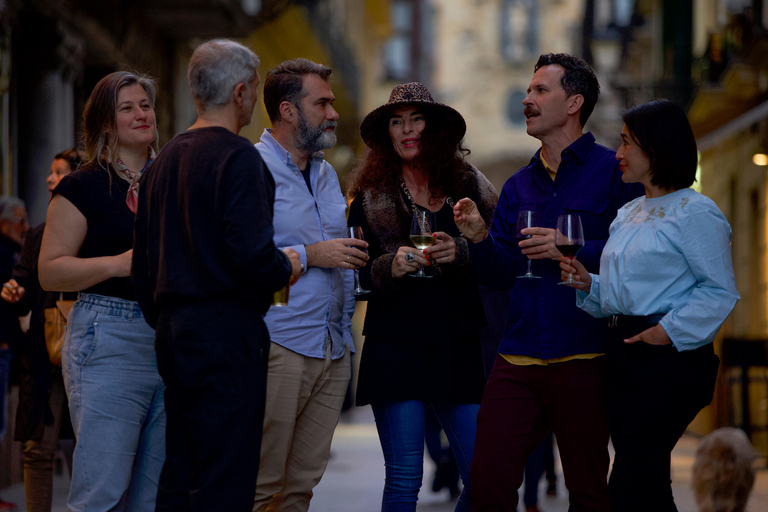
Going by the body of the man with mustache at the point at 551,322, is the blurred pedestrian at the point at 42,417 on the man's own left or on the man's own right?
on the man's own right

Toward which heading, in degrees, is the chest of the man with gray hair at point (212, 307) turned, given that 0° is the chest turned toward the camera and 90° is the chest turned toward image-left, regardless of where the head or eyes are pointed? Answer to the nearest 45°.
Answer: approximately 225°

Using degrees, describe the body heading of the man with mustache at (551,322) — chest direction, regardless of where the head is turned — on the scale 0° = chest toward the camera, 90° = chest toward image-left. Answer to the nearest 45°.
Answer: approximately 45°

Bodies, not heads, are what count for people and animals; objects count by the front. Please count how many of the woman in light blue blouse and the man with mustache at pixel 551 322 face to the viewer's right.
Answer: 0

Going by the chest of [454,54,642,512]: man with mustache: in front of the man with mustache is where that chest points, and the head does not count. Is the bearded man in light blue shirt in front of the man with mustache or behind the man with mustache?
in front

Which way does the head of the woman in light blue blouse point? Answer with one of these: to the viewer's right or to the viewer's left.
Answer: to the viewer's left

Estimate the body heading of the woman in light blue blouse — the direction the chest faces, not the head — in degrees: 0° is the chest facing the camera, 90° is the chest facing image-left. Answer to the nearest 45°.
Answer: approximately 45°

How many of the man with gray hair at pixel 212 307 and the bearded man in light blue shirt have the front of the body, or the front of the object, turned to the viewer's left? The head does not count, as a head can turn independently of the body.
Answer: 0

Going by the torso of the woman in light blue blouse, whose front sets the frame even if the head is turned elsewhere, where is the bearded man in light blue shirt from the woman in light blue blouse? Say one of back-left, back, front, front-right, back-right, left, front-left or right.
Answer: front-right

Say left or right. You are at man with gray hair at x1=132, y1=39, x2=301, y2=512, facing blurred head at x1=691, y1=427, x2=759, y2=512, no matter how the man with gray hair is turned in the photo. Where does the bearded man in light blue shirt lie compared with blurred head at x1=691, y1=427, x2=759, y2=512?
left

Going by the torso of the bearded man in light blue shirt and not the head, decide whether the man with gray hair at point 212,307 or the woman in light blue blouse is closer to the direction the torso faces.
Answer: the woman in light blue blouse

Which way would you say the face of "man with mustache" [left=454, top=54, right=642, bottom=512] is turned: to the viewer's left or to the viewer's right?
to the viewer's left

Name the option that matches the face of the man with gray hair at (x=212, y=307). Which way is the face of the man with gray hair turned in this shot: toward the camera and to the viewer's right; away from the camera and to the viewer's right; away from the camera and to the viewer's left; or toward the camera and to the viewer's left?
away from the camera and to the viewer's right

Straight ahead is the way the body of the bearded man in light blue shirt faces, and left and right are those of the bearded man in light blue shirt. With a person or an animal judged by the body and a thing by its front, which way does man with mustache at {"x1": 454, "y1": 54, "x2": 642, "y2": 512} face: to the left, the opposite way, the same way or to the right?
to the right

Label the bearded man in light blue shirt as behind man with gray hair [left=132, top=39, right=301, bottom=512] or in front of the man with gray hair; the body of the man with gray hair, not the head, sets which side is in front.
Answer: in front

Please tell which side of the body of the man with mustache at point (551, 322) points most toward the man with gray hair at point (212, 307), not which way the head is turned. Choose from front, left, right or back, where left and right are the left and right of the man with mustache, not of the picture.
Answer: front
